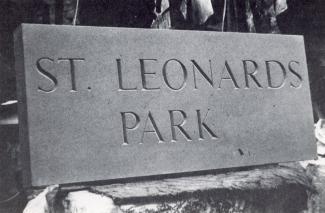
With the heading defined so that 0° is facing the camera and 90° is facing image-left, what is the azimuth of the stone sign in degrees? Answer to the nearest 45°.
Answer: approximately 315°
